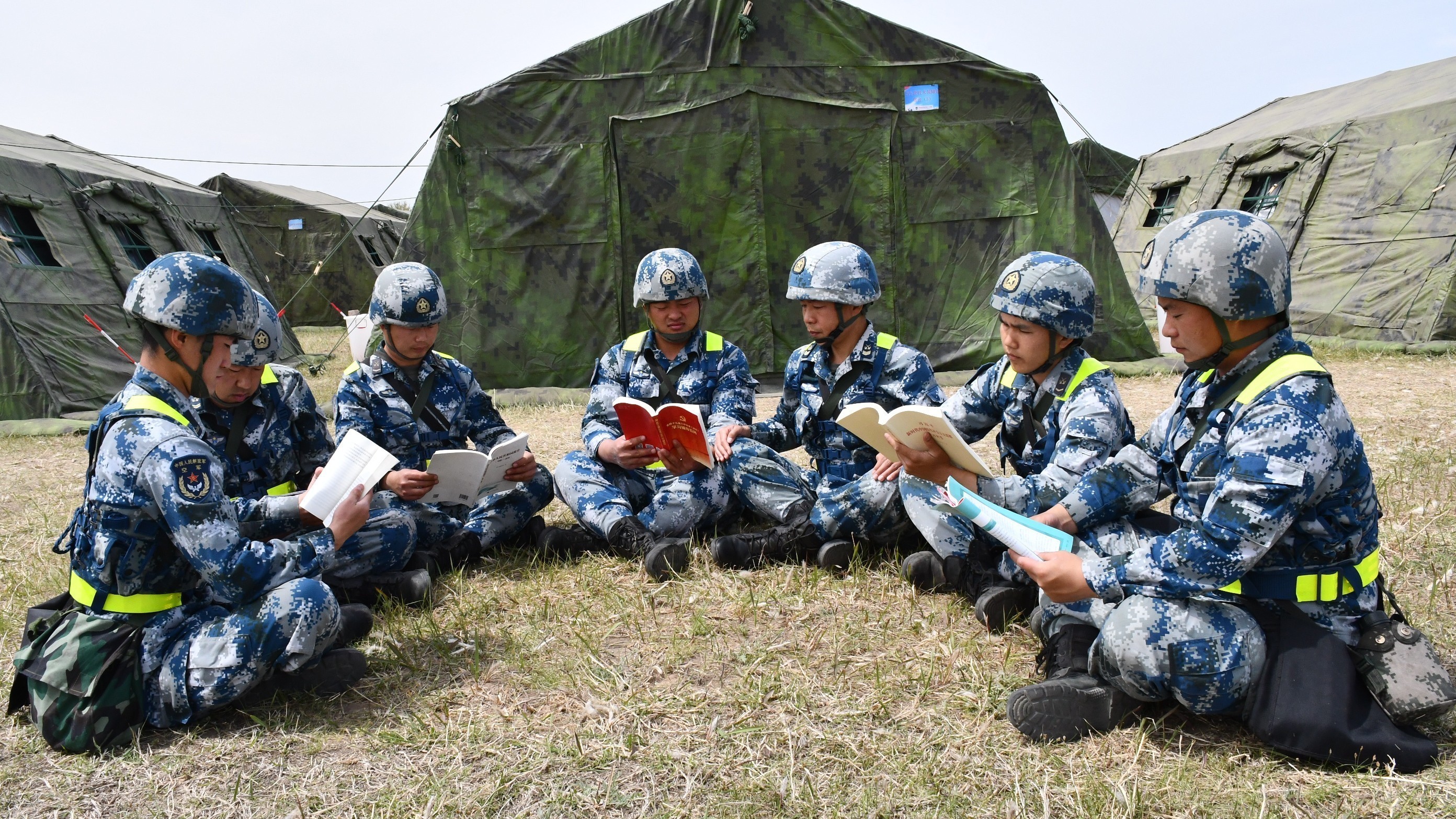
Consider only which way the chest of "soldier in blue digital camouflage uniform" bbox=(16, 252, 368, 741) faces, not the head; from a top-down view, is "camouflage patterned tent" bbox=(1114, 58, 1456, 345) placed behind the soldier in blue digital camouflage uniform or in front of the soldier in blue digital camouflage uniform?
in front

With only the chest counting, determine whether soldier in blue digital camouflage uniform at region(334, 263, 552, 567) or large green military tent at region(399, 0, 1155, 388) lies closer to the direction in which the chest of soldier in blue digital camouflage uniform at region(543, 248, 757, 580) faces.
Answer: the soldier in blue digital camouflage uniform

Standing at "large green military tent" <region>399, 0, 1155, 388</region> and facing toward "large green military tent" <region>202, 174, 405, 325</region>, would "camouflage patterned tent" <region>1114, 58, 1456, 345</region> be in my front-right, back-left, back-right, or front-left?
back-right

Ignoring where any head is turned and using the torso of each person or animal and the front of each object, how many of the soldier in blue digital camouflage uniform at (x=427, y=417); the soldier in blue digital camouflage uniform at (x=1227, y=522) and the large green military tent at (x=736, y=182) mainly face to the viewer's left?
1

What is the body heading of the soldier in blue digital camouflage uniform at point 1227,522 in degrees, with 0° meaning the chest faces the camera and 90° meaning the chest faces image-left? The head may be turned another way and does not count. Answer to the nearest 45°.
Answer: approximately 90°

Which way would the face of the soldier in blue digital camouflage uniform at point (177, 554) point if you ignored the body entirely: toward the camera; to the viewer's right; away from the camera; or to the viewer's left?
to the viewer's right

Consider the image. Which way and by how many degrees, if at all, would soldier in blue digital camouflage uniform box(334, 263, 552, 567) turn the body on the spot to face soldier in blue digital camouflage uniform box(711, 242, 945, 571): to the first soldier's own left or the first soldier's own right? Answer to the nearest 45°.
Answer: approximately 45° to the first soldier's own left

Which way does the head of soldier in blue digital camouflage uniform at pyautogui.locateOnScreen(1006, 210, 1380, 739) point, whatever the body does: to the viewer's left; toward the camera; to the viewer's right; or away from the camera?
to the viewer's left

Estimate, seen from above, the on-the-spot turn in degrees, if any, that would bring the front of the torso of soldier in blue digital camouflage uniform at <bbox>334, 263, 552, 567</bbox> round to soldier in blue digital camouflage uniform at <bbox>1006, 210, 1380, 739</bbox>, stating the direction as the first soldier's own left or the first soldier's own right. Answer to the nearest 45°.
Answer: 0° — they already face them

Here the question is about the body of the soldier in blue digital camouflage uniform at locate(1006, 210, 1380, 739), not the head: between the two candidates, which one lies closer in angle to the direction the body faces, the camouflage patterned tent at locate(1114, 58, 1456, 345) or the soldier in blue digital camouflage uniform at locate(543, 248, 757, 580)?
the soldier in blue digital camouflage uniform

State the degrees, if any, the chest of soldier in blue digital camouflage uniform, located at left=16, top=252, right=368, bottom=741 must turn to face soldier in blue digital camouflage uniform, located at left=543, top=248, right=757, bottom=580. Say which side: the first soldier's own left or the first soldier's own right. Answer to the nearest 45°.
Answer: approximately 45° to the first soldier's own left
